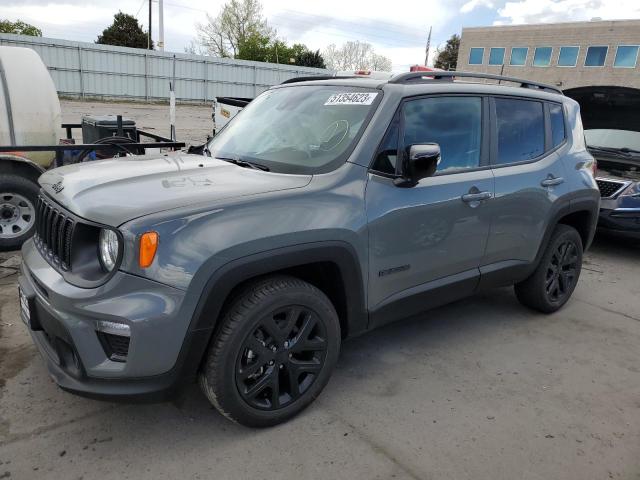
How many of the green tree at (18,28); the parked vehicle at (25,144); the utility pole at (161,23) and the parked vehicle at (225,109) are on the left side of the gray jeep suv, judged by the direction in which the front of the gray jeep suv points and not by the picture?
0

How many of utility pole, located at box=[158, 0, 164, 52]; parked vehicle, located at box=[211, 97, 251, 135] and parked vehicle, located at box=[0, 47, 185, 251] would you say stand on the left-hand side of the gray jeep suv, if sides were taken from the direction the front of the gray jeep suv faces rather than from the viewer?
0

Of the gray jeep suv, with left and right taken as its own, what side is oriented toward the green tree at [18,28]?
right

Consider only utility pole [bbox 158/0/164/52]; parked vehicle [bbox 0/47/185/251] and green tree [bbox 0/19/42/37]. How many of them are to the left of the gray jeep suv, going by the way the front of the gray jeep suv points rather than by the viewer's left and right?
0

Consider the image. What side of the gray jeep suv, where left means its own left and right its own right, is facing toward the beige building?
back

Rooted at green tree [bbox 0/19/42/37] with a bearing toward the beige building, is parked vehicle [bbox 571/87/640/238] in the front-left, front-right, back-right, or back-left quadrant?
front-right

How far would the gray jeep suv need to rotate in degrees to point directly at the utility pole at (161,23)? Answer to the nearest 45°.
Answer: approximately 135° to its right

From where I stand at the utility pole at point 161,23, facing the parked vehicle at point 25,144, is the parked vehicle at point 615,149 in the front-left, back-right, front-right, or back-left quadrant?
front-left

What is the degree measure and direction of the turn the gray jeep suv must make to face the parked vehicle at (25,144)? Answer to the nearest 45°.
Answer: approximately 90° to its right

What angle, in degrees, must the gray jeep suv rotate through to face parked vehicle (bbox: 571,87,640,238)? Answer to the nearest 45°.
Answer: approximately 180°

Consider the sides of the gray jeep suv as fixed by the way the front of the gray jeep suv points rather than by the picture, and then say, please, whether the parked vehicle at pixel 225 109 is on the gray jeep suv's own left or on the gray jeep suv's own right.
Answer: on the gray jeep suv's own right

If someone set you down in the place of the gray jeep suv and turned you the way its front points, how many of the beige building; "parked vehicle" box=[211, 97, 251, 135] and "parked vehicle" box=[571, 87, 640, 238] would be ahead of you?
0
